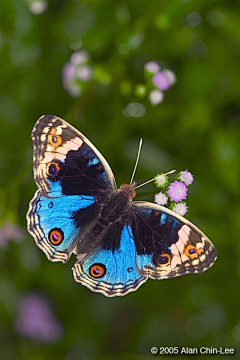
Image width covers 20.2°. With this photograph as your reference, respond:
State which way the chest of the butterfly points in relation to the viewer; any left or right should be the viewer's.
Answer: facing away from the viewer and to the right of the viewer

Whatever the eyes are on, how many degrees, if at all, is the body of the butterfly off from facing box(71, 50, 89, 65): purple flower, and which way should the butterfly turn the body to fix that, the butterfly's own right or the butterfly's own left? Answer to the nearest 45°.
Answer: approximately 45° to the butterfly's own left

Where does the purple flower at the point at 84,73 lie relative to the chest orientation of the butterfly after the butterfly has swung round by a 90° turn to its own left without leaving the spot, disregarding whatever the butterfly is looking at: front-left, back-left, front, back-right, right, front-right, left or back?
front-right

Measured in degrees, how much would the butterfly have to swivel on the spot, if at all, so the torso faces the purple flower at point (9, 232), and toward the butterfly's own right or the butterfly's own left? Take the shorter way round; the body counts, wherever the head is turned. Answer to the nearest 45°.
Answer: approximately 90° to the butterfly's own left

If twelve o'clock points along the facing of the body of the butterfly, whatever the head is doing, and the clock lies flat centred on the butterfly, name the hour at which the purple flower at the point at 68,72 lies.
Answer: The purple flower is roughly at 10 o'clock from the butterfly.
